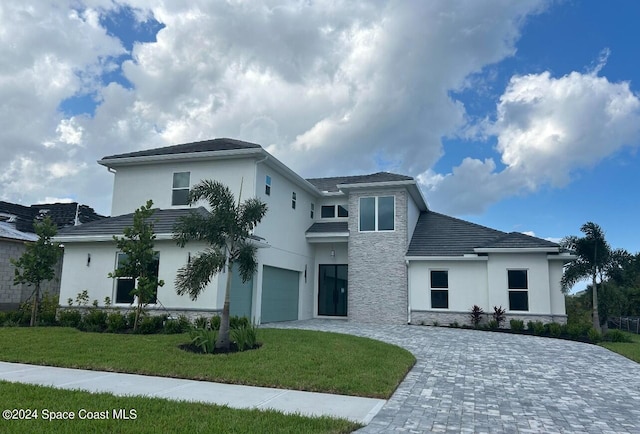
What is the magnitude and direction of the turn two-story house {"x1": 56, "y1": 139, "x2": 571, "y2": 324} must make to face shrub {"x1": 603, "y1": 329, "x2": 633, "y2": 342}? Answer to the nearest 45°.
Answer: approximately 90° to its left

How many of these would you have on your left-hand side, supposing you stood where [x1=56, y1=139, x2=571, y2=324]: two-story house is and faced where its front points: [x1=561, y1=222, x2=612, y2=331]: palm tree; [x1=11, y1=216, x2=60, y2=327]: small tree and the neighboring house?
1

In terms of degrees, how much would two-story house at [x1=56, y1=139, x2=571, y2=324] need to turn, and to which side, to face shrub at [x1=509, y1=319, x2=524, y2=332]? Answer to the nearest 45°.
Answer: approximately 90° to its left

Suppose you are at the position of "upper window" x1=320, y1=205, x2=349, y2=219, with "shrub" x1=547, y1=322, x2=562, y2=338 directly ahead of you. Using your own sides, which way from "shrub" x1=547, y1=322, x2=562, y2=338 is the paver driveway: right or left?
right

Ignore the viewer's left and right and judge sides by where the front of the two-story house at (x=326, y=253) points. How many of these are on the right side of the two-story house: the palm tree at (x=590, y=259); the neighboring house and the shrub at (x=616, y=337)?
1

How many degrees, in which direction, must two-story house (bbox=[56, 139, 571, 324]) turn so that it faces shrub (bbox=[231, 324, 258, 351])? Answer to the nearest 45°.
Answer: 0° — it already faces it

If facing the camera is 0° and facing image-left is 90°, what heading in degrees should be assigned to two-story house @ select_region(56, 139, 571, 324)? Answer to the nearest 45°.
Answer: approximately 0°

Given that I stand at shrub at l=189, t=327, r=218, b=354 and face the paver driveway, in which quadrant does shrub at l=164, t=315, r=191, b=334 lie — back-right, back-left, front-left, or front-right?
back-left

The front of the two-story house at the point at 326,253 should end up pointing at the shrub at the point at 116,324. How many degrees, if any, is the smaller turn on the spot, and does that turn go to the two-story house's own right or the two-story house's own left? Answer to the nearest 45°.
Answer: approximately 45° to the two-story house's own right

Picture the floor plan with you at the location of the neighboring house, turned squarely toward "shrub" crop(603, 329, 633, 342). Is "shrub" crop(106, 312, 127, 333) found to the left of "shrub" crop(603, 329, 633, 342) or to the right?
right

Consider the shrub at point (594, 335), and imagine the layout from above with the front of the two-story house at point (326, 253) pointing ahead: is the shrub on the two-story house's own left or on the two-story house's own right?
on the two-story house's own left

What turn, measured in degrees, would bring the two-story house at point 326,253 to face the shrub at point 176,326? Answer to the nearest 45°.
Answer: approximately 45° to its right

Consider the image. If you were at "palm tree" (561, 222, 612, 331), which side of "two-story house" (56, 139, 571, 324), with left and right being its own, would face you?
left

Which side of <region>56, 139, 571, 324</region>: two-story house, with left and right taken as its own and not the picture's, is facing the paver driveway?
front

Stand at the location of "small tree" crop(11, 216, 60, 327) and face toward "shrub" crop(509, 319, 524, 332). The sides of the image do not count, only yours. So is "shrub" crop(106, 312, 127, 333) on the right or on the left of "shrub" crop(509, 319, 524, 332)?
right

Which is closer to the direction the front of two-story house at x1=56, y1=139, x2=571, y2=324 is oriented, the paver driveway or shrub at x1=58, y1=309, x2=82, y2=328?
the paver driveway
